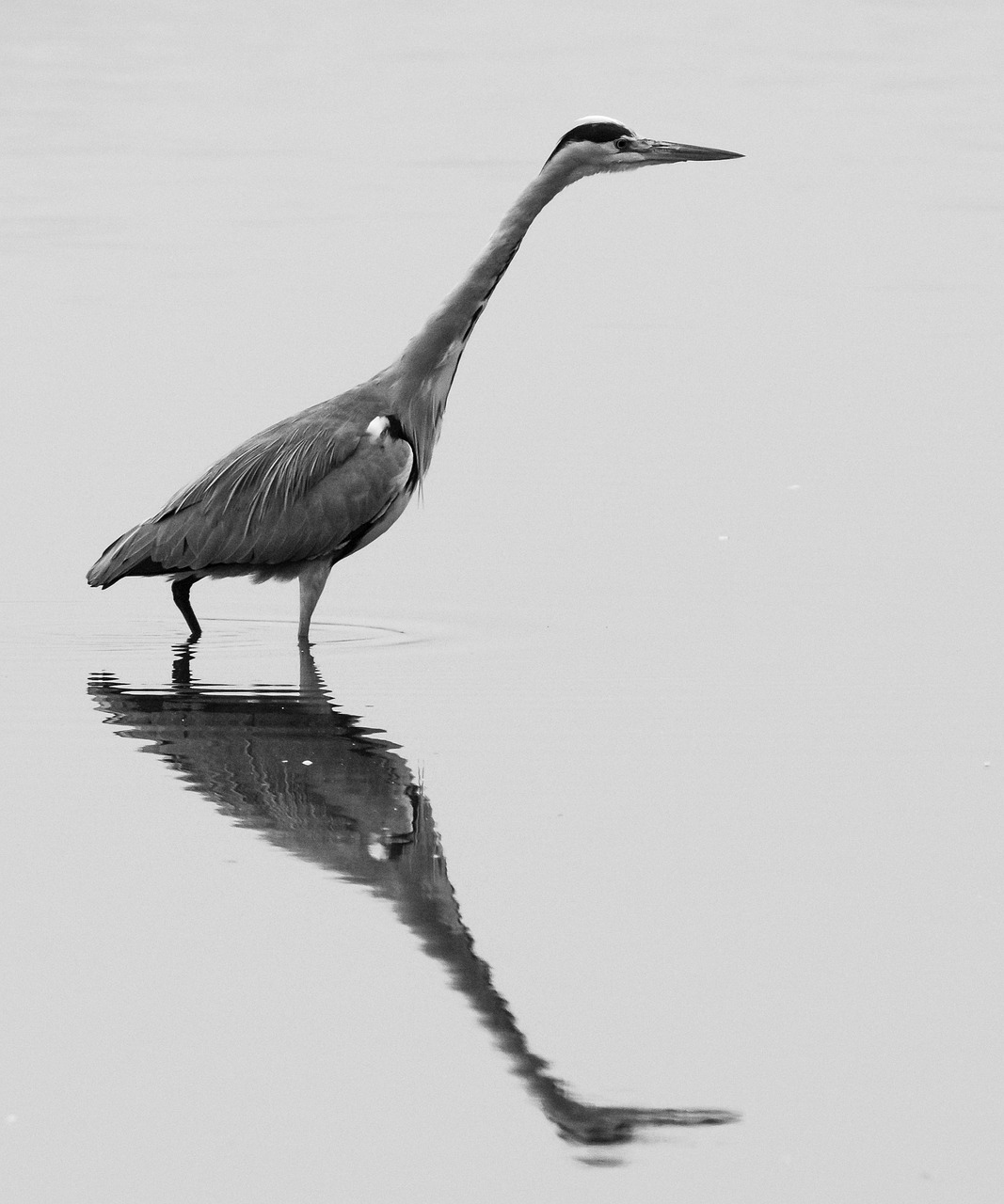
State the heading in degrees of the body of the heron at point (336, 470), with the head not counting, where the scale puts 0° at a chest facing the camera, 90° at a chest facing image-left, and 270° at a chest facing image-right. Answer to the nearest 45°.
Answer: approximately 270°
